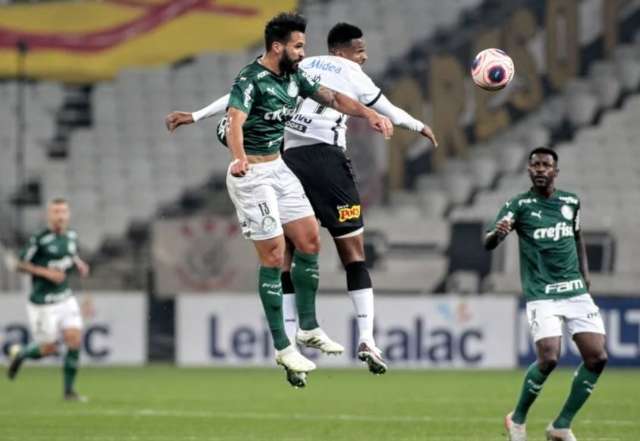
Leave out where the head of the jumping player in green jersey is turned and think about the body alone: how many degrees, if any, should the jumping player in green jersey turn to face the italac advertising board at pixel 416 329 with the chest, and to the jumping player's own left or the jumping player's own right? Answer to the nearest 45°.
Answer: approximately 135° to the jumping player's own left

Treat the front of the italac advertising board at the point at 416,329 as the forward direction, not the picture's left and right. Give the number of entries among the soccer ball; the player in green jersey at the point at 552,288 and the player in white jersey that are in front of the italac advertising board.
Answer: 3

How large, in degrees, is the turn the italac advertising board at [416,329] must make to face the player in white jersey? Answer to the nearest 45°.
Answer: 0° — it already faces them

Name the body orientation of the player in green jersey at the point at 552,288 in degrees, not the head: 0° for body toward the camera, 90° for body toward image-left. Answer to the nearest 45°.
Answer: approximately 315°

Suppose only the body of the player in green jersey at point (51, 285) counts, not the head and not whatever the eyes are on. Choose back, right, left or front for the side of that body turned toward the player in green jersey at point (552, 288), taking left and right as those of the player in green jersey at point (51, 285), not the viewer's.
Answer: front
